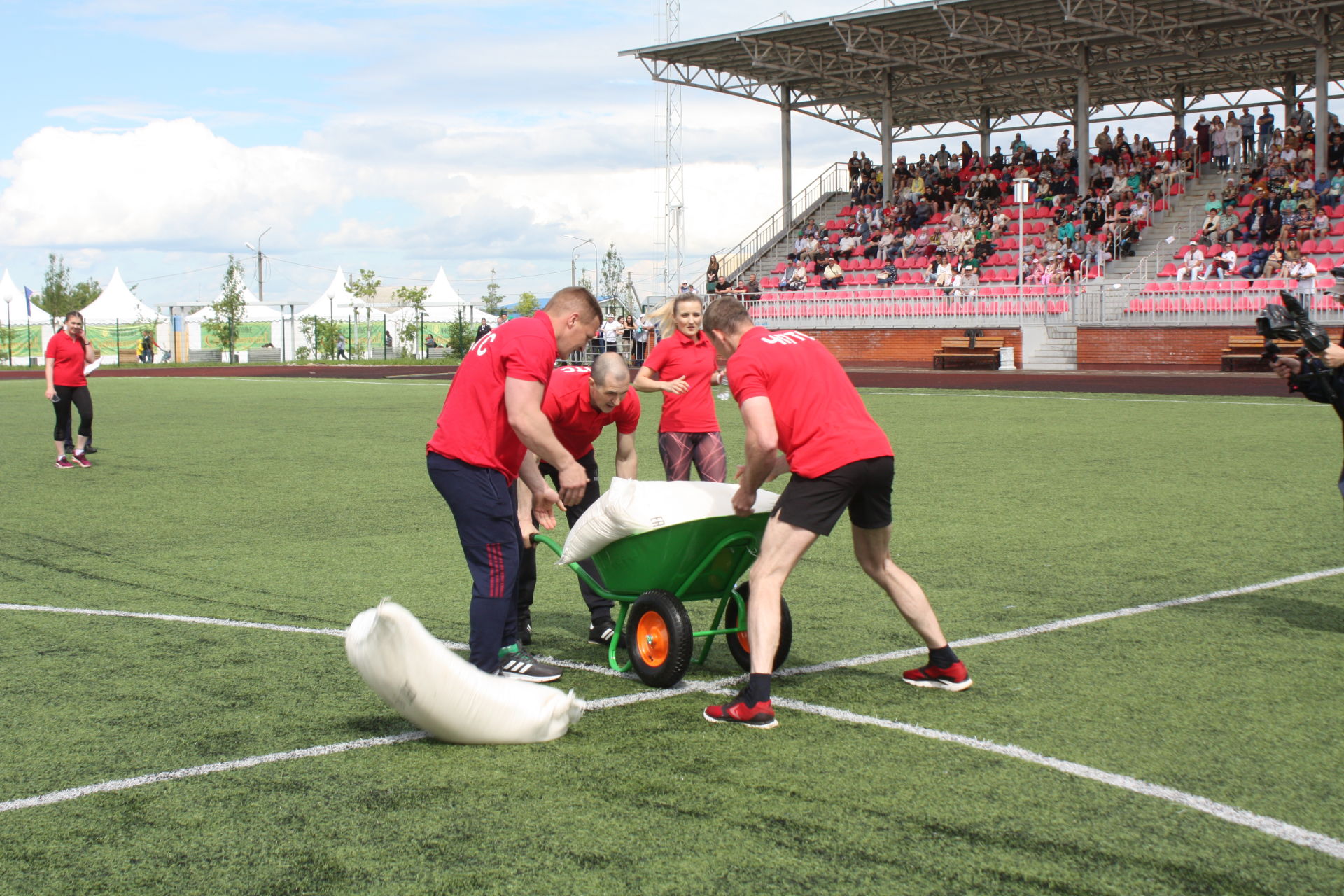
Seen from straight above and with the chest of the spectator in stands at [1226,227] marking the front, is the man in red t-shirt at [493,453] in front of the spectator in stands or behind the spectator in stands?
in front

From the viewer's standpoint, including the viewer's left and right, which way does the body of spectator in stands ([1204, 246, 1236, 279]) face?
facing the viewer and to the left of the viewer

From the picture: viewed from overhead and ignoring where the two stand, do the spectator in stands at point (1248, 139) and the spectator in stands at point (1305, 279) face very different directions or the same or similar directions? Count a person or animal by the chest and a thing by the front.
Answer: same or similar directions

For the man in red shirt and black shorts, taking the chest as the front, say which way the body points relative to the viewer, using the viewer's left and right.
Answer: facing away from the viewer and to the left of the viewer

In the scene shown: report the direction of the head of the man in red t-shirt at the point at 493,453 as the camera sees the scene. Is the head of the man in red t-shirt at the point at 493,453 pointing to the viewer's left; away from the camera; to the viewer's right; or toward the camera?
to the viewer's right

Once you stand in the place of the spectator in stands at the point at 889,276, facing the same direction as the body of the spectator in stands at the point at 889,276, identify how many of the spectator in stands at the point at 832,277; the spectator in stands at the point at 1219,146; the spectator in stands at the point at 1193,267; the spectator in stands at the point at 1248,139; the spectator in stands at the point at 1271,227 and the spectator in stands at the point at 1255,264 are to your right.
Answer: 1

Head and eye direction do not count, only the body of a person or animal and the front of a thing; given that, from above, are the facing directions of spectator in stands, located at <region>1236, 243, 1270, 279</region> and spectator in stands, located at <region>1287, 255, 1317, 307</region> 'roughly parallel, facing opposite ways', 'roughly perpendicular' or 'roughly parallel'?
roughly parallel

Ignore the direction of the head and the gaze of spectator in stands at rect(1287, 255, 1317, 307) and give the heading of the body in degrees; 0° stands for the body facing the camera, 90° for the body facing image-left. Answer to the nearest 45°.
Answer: approximately 45°

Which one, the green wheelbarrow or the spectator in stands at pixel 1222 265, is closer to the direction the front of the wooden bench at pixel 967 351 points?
the green wheelbarrow

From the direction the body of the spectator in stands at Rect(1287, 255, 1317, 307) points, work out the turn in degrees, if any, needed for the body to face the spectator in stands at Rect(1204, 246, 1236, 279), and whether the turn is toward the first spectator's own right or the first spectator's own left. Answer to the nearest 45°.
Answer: approximately 90° to the first spectator's own right

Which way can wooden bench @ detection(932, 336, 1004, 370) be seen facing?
toward the camera

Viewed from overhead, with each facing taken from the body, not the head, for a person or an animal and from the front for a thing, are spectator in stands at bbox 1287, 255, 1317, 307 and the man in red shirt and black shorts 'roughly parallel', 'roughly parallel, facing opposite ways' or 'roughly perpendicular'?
roughly perpendicular

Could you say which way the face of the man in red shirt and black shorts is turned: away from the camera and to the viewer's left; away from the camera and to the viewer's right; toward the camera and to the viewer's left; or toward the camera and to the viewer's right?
away from the camera and to the viewer's left

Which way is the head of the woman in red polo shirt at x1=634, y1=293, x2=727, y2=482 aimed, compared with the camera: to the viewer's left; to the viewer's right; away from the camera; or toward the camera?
toward the camera

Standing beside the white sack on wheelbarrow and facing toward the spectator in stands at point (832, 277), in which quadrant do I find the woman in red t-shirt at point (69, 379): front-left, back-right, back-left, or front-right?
front-left

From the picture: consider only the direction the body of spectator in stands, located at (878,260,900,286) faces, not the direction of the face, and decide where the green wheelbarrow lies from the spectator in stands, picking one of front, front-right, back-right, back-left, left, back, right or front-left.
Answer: front-left

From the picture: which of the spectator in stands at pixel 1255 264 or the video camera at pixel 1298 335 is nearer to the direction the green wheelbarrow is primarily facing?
the video camera

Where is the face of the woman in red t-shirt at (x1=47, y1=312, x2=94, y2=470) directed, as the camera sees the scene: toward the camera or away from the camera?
toward the camera
